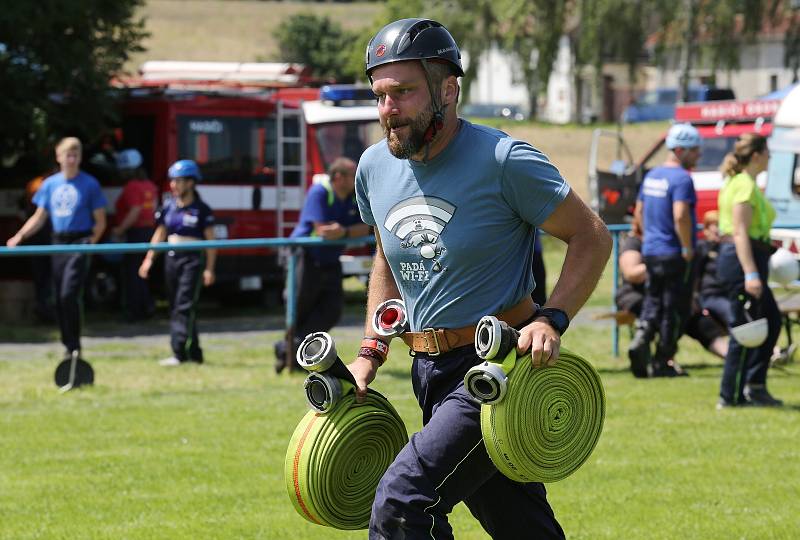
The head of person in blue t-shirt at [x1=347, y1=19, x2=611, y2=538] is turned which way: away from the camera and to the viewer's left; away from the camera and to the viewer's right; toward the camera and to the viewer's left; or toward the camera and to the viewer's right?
toward the camera and to the viewer's left

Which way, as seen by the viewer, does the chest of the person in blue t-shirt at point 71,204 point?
toward the camera

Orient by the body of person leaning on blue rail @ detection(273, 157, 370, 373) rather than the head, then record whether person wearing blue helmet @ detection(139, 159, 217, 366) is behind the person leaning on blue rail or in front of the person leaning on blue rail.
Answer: behind

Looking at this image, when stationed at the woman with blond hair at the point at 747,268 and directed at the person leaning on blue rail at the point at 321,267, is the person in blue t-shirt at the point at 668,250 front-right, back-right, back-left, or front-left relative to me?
front-right

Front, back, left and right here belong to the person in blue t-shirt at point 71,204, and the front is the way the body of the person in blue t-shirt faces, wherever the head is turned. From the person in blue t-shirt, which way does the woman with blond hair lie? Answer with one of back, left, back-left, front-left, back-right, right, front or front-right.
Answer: front-left

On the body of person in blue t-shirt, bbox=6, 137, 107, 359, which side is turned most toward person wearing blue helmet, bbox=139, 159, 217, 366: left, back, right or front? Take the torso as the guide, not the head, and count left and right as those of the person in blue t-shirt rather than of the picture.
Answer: left

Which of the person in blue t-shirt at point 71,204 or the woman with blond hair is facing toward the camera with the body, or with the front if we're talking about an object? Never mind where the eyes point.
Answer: the person in blue t-shirt

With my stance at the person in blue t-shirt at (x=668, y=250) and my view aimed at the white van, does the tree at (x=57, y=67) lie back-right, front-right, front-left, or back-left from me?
front-left
